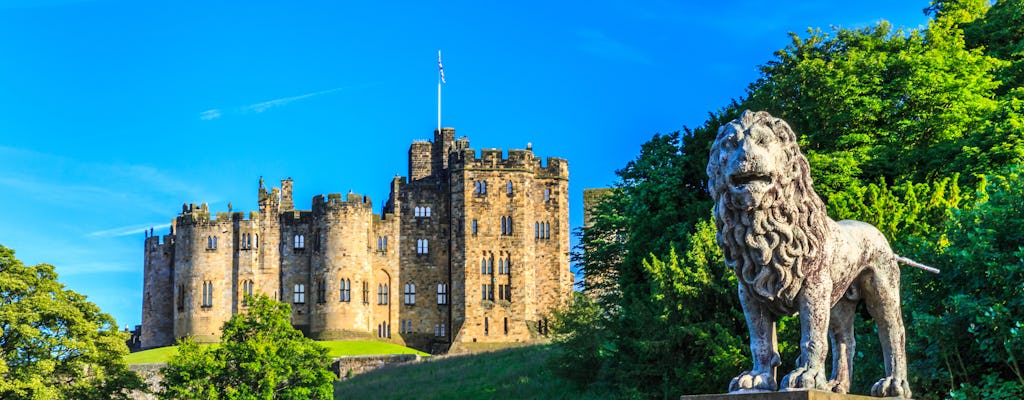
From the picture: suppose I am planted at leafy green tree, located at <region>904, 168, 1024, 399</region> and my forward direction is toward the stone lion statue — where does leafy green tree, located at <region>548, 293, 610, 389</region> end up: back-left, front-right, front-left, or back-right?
back-right

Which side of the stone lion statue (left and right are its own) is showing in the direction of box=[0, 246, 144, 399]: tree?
right

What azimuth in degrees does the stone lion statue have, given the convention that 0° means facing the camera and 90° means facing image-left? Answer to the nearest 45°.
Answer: approximately 45°

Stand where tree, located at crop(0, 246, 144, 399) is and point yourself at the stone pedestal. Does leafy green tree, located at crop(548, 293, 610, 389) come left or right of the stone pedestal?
left

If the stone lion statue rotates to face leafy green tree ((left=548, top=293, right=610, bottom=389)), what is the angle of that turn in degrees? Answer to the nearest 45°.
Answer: approximately 135° to its right

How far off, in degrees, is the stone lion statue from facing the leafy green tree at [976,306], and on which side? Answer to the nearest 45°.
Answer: approximately 135° to its right
